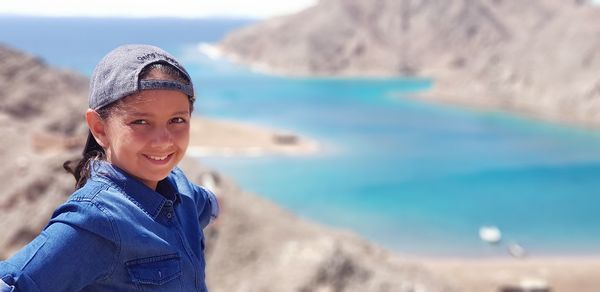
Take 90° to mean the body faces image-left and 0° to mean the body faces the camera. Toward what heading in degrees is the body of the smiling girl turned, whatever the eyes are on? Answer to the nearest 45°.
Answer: approximately 315°
